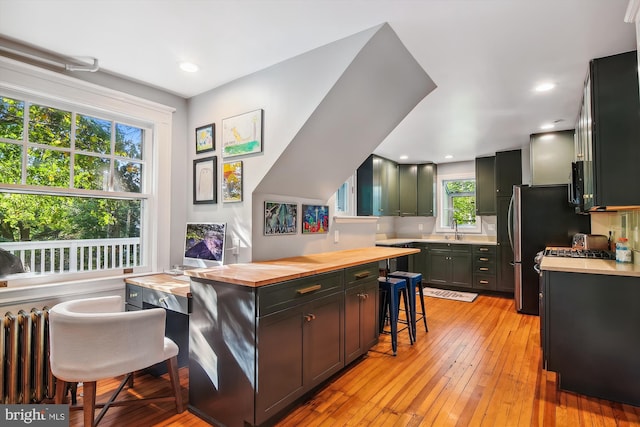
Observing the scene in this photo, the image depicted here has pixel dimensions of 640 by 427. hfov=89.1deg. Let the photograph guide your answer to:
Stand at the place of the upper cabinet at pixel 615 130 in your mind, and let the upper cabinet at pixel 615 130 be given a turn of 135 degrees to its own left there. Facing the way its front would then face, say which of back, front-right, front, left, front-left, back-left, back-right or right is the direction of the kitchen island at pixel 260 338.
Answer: right

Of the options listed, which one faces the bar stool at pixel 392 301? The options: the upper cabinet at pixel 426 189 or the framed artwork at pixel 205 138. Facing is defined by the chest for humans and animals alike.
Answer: the upper cabinet

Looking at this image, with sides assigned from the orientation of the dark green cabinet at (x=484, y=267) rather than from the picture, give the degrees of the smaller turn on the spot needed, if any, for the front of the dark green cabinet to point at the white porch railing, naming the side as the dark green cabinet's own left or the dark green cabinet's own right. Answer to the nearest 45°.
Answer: approximately 45° to the dark green cabinet's own right

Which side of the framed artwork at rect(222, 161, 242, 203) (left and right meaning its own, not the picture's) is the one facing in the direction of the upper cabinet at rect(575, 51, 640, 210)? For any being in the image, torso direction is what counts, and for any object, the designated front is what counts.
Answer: left

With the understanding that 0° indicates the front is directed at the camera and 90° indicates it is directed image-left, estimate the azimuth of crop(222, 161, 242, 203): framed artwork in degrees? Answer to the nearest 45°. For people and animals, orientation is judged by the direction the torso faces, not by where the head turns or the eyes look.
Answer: approximately 45°

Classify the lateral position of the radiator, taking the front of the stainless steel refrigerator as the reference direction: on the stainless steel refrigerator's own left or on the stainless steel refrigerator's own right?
on the stainless steel refrigerator's own left

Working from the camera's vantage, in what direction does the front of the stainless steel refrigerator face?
facing to the left of the viewer

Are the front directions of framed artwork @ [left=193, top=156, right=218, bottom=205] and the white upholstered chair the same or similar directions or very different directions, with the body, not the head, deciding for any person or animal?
very different directions

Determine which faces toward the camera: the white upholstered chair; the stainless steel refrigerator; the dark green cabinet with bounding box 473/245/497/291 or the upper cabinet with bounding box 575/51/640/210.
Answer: the dark green cabinet

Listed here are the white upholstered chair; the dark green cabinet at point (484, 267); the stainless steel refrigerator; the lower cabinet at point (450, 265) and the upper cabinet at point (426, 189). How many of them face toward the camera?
3

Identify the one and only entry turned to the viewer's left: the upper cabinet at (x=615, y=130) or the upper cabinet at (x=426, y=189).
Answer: the upper cabinet at (x=615, y=130)

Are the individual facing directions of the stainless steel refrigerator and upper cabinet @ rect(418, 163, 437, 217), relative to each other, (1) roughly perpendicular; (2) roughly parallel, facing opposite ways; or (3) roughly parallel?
roughly perpendicular
